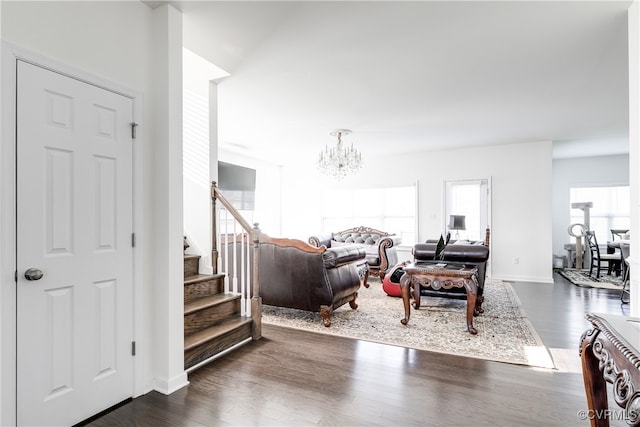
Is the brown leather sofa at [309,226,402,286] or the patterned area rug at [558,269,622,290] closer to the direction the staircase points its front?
the patterned area rug

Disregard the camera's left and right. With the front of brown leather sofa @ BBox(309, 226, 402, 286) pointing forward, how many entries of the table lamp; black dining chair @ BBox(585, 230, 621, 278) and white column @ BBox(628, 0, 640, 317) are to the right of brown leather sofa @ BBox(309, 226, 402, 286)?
0

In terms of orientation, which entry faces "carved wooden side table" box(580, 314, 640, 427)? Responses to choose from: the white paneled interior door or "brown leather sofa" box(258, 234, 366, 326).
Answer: the white paneled interior door

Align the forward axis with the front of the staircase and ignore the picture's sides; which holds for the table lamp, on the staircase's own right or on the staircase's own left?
on the staircase's own left

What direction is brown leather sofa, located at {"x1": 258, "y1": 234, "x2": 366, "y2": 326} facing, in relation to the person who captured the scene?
facing away from the viewer and to the right of the viewer

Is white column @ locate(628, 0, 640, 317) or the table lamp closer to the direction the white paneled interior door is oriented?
the white column

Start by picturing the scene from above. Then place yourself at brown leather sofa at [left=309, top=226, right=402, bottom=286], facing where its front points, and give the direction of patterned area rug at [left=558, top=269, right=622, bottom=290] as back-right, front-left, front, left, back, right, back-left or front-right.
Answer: back-left

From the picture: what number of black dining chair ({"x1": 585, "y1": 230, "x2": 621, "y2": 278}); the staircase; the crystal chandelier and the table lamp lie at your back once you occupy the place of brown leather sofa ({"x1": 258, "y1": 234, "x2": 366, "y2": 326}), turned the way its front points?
1

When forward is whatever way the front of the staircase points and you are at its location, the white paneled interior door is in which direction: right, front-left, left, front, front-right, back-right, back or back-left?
right

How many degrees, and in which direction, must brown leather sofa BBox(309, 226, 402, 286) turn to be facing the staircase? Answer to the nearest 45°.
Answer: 0° — it already faces it

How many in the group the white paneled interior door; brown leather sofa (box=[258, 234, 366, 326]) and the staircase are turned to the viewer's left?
0

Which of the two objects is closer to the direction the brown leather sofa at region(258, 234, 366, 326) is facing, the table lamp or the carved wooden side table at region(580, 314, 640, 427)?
the table lamp

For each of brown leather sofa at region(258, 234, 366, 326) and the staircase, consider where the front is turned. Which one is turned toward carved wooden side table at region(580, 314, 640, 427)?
the staircase

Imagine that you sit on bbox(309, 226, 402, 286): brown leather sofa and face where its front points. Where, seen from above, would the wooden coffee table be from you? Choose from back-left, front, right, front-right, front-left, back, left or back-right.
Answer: front-left

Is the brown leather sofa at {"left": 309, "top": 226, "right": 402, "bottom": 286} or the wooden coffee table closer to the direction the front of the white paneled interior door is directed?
the wooden coffee table

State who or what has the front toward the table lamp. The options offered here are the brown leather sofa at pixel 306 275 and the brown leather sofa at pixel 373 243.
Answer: the brown leather sofa at pixel 306 275

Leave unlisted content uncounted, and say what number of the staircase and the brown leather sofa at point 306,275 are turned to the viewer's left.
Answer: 0

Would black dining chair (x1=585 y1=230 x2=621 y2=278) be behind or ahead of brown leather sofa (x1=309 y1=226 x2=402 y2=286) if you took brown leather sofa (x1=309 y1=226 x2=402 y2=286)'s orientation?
behind

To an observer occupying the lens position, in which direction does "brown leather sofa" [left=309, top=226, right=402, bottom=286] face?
facing the viewer and to the left of the viewer

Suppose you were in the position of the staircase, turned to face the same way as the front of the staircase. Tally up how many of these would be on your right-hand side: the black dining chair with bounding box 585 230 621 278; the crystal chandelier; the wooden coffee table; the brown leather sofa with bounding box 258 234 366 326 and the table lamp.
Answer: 0

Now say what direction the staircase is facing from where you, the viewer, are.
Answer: facing the viewer and to the right of the viewer
